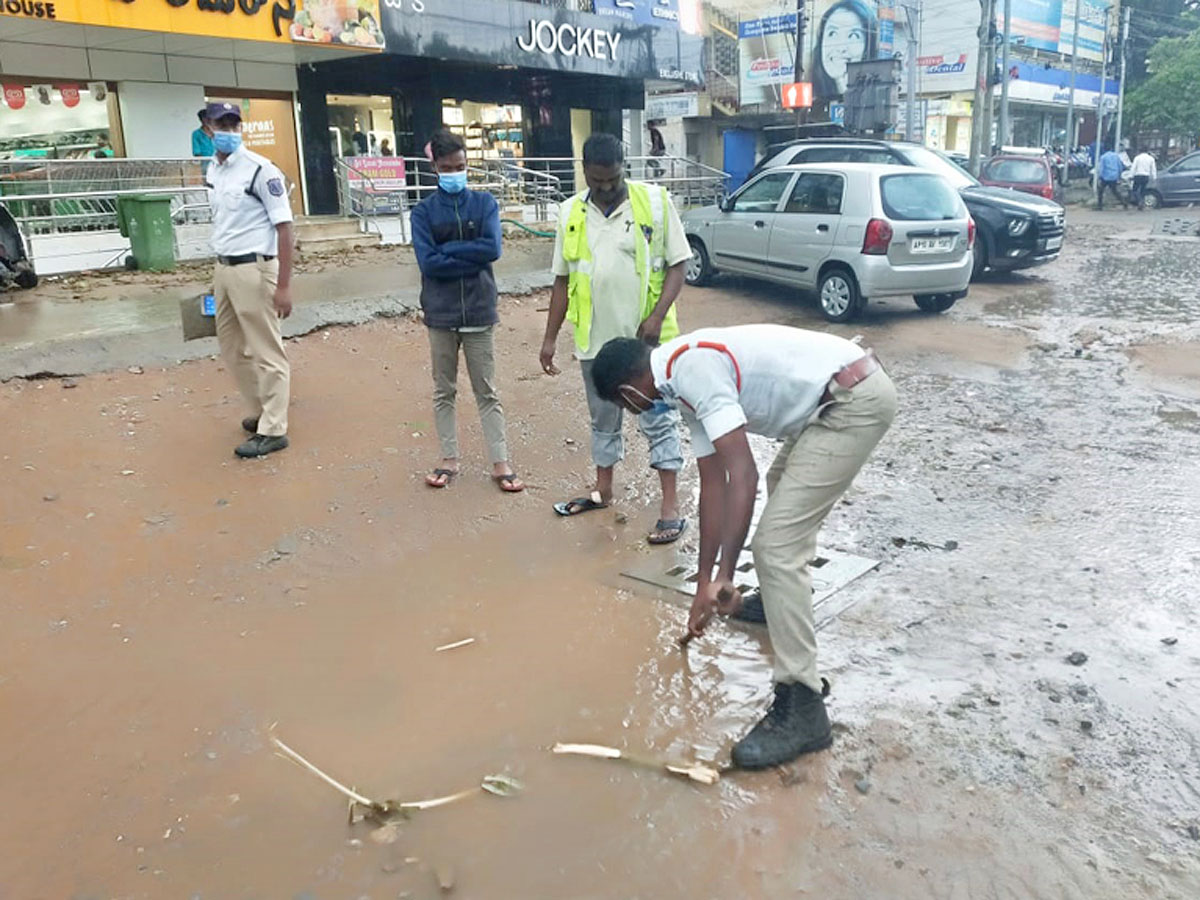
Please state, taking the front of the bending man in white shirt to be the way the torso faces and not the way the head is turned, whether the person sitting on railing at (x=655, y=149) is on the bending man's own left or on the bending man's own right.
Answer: on the bending man's own right

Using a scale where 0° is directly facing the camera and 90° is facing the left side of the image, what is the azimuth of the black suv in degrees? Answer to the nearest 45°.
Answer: approximately 315°

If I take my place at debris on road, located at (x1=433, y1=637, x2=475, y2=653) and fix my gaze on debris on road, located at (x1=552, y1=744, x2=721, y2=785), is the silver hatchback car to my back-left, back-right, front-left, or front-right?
back-left

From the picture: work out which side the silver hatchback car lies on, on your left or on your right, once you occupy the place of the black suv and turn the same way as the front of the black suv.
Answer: on your right

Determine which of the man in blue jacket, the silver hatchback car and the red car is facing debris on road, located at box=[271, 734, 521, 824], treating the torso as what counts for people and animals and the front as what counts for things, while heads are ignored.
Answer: the man in blue jacket

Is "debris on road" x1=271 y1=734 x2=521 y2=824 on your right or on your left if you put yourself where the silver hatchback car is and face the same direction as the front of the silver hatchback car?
on your left

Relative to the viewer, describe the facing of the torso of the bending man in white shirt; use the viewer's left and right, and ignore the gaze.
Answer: facing to the left of the viewer

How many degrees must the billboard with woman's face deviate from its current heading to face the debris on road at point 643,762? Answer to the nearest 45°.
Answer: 0° — it already faces it

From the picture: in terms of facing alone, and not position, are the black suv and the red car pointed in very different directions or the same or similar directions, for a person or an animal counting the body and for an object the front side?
very different directions

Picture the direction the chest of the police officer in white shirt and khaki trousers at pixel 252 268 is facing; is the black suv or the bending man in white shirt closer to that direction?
the bending man in white shirt

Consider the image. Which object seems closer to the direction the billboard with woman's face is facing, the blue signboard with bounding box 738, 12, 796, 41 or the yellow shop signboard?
the yellow shop signboard

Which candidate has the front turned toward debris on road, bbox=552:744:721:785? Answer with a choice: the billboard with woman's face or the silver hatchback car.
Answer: the billboard with woman's face

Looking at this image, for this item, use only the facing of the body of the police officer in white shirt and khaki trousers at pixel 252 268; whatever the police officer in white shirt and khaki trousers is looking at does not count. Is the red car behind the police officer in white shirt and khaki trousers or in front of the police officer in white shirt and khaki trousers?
behind
